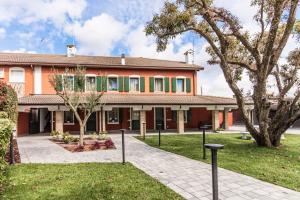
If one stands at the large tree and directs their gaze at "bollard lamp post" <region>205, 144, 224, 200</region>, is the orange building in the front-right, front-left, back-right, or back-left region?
back-right

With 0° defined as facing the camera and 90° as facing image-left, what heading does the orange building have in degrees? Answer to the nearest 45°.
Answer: approximately 0°

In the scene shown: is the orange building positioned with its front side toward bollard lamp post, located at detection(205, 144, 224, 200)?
yes

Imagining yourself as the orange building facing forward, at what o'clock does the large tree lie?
The large tree is roughly at 11 o'clock from the orange building.
